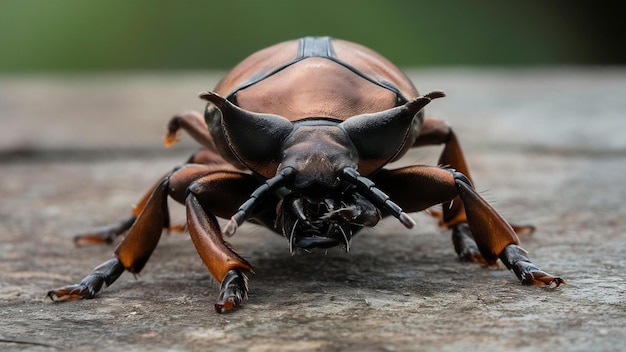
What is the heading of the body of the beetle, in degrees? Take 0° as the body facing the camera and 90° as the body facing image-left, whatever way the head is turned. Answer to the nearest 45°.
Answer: approximately 0°
